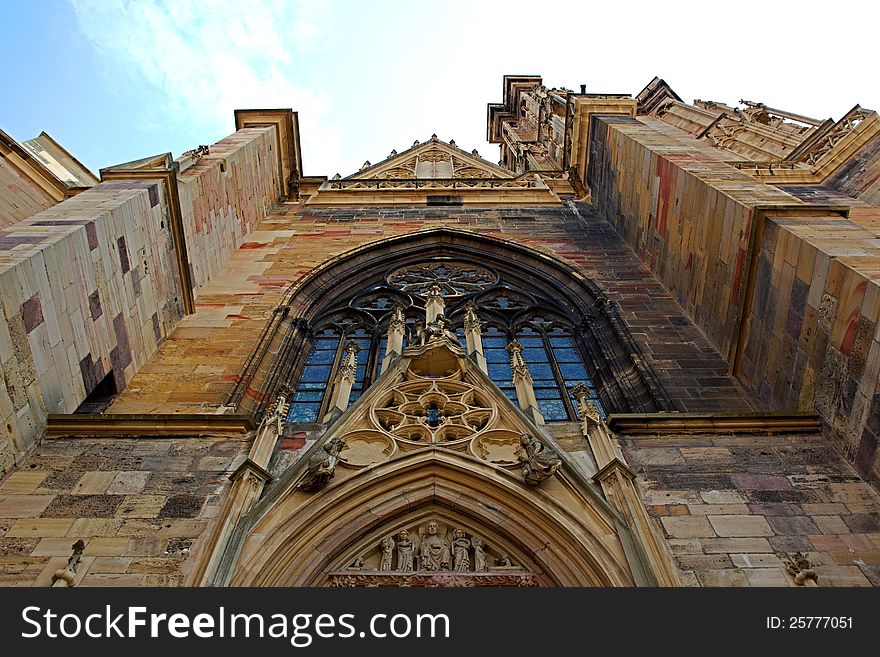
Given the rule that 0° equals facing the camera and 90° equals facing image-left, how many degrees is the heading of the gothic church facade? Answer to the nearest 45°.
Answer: approximately 0°

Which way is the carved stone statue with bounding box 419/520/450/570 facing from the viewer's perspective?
toward the camera

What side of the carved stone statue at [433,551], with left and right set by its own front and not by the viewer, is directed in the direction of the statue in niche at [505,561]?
left

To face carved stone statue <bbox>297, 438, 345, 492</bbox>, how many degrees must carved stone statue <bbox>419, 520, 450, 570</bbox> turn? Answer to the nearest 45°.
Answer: approximately 90° to its right
